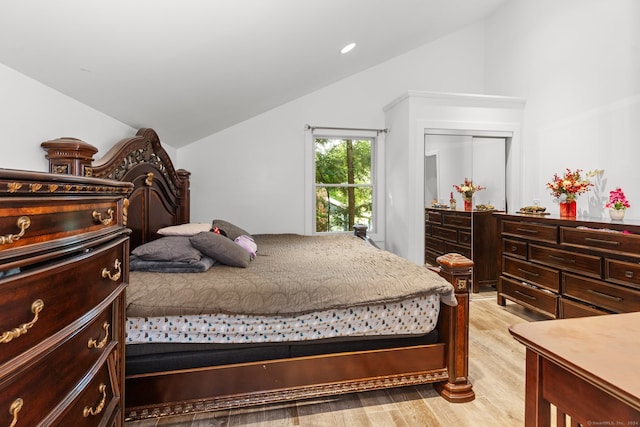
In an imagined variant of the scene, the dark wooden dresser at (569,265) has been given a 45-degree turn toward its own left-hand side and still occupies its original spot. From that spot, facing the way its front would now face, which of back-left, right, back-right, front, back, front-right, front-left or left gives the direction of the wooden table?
front

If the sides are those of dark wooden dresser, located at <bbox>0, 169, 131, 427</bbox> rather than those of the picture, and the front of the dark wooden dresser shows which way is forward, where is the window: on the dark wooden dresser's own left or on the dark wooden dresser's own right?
on the dark wooden dresser's own left

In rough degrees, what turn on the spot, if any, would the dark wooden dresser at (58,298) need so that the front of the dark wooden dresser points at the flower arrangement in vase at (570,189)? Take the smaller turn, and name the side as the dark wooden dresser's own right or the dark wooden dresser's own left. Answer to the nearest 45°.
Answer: approximately 45° to the dark wooden dresser's own left

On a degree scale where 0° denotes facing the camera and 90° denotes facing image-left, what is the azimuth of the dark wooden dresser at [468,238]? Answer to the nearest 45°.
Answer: approximately 45°

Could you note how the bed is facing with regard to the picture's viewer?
facing to the right of the viewer

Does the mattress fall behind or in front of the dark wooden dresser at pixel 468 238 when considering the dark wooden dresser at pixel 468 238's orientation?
in front

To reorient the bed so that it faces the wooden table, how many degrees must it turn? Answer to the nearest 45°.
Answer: approximately 45° to its right

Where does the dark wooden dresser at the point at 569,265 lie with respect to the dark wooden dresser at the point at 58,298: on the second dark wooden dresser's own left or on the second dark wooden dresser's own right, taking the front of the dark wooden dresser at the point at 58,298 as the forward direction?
on the second dark wooden dresser's own left

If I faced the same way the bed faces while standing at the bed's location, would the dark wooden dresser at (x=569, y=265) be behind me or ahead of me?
ahead

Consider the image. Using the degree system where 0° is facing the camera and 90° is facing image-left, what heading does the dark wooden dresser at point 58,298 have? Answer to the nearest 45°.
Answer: approximately 315°
